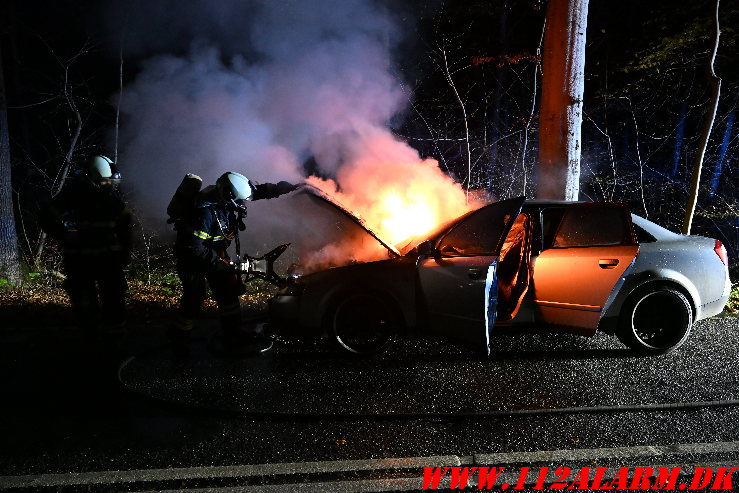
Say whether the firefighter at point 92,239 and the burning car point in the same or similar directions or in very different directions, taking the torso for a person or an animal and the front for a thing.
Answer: very different directions

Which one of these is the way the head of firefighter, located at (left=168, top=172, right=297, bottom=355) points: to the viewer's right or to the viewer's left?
to the viewer's right

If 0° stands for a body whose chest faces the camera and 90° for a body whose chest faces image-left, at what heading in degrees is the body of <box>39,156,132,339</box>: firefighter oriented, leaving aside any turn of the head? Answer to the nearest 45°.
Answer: approximately 315°

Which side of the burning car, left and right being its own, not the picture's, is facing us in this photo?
left

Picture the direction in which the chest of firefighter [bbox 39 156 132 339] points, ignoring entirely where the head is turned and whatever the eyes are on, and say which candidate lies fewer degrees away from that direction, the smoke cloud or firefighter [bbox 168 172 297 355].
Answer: the firefighter

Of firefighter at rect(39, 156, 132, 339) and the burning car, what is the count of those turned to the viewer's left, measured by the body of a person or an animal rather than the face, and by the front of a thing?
1

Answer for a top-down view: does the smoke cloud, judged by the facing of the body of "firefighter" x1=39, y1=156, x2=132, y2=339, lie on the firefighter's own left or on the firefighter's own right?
on the firefighter's own left

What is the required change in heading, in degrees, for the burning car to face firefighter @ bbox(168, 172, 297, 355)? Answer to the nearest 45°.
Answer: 0° — it already faces them

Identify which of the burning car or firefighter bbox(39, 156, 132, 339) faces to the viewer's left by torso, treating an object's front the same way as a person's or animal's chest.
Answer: the burning car

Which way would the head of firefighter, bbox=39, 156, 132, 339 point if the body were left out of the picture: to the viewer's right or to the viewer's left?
to the viewer's right
